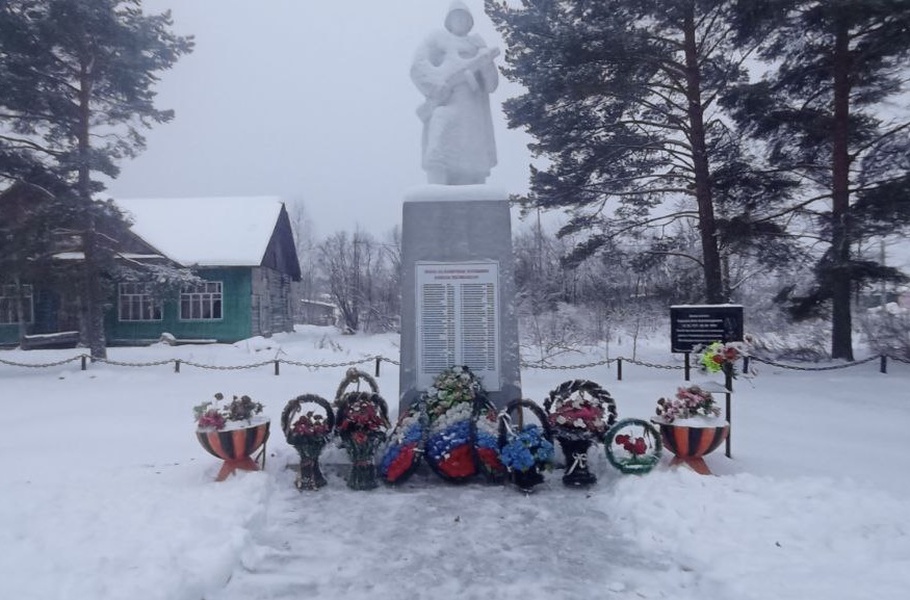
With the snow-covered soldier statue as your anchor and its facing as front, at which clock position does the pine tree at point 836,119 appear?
The pine tree is roughly at 8 o'clock from the snow-covered soldier statue.

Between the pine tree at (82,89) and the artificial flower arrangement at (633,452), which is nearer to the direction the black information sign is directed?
the artificial flower arrangement

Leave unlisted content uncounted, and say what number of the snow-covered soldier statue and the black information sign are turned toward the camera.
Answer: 2

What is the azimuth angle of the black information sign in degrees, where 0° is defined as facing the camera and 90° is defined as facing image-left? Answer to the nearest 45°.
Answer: approximately 0°

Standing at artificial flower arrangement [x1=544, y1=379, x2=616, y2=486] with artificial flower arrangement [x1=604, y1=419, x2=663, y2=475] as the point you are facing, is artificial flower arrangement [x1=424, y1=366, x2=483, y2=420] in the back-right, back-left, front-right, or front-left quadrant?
back-left
